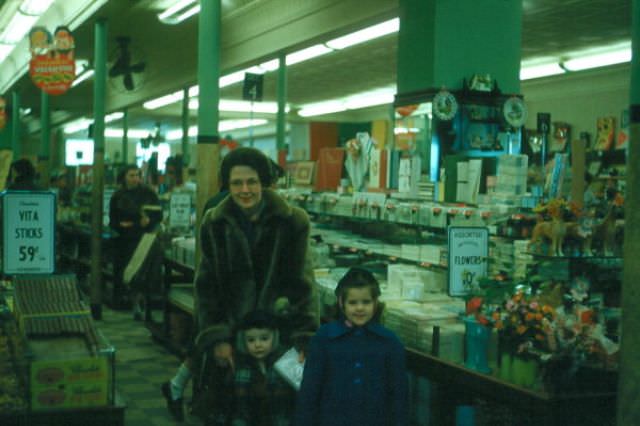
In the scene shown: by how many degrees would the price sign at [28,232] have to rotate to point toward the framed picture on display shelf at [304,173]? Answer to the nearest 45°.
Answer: approximately 135° to its left

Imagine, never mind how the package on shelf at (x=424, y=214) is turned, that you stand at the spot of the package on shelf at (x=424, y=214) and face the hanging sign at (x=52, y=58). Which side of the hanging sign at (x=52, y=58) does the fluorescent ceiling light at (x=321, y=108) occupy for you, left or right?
right

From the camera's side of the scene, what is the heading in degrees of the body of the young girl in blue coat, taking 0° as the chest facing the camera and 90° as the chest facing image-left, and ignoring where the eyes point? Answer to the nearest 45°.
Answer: approximately 0°

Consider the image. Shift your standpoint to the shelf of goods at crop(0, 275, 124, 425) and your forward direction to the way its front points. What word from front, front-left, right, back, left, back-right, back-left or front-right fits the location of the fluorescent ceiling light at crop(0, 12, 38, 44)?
back

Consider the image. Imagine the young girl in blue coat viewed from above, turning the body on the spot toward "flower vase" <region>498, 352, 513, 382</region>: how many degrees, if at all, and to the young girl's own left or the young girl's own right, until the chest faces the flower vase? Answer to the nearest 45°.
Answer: approximately 135° to the young girl's own left

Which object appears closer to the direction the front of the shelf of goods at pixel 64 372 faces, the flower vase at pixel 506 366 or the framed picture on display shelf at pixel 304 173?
the flower vase

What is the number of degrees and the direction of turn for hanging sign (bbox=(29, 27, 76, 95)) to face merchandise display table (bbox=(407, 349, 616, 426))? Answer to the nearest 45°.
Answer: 0° — it already faces it

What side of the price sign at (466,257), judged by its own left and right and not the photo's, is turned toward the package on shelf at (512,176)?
back

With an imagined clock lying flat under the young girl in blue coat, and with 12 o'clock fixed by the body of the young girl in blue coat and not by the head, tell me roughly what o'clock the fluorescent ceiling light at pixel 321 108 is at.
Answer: The fluorescent ceiling light is roughly at 6 o'clock from the young girl in blue coat.

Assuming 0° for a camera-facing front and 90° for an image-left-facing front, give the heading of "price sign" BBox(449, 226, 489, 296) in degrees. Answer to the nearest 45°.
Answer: approximately 0°
